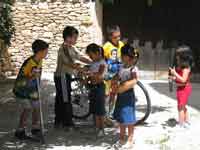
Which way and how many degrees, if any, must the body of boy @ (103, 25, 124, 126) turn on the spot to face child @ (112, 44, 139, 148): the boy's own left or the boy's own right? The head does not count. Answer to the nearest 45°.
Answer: approximately 45° to the boy's own right

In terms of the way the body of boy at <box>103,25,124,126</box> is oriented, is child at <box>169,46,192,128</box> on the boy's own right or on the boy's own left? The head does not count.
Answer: on the boy's own left

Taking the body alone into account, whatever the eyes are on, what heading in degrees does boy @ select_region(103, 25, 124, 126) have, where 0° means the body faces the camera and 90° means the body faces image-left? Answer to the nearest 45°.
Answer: approximately 315°

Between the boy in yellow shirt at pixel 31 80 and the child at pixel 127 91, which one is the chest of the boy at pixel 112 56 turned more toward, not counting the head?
the child

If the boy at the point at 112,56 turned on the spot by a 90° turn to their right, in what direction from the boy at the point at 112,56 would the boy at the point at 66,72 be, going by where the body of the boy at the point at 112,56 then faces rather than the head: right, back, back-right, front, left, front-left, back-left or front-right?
front-right

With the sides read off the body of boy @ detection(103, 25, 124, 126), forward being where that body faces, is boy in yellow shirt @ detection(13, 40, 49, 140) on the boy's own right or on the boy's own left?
on the boy's own right
